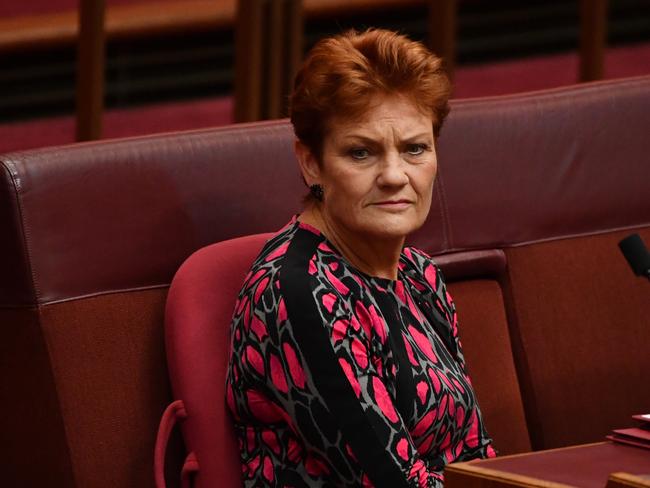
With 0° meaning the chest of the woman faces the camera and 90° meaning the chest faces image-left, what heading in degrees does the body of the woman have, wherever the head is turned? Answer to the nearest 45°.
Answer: approximately 315°

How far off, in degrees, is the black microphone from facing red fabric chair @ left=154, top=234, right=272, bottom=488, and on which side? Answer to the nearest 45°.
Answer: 0° — it already faces it

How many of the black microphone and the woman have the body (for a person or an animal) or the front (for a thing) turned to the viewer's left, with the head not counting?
1

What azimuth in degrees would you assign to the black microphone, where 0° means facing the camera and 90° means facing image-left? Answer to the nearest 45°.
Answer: approximately 90°
